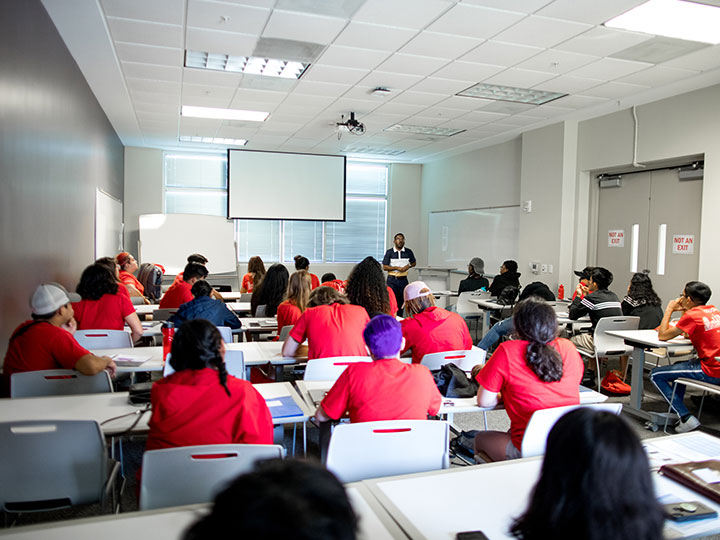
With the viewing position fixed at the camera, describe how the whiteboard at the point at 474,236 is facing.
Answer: facing the viewer and to the left of the viewer

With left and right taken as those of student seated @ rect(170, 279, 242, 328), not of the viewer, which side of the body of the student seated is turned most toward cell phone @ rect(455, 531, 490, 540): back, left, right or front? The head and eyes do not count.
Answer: back

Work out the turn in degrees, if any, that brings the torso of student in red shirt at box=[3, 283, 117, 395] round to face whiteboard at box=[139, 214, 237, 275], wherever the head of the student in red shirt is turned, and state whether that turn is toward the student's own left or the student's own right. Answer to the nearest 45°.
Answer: approximately 45° to the student's own left

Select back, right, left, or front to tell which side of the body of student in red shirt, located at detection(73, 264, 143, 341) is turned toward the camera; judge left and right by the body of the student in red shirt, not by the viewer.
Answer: back

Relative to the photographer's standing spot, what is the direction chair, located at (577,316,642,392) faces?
facing away from the viewer and to the left of the viewer

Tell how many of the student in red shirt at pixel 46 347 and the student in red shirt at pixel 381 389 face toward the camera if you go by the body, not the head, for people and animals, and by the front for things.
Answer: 0

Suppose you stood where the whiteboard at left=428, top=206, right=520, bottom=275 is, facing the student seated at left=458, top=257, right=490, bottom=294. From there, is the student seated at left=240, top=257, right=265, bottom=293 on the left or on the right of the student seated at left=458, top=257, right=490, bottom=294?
right

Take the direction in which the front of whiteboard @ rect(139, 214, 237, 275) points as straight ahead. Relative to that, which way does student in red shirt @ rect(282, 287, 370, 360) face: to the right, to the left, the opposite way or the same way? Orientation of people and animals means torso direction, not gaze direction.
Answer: the opposite way

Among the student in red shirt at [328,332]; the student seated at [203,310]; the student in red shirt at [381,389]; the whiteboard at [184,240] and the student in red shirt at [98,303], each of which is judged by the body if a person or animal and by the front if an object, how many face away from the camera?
4

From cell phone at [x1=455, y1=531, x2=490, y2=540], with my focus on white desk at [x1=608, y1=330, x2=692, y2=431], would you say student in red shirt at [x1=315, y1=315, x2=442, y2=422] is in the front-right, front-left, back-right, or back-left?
front-left

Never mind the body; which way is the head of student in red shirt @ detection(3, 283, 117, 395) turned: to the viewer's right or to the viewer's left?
to the viewer's right

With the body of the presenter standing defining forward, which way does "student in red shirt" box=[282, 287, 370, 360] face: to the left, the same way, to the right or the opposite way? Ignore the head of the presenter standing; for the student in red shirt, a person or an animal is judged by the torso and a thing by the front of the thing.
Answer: the opposite way

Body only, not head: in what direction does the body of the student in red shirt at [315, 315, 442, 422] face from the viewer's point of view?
away from the camera

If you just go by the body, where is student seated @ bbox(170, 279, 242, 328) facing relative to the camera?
away from the camera

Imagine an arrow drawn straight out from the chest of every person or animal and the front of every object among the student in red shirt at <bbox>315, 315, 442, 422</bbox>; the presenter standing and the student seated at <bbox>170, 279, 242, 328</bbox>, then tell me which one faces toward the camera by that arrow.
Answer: the presenter standing

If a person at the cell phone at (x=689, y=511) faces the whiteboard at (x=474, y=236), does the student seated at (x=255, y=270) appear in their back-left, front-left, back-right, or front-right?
front-left

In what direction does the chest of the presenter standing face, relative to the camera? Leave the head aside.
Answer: toward the camera

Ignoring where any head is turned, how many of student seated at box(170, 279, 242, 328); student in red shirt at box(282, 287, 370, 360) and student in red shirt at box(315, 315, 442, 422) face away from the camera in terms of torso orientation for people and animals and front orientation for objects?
3

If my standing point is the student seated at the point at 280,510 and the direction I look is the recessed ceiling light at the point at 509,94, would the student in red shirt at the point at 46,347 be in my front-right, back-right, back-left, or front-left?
front-left

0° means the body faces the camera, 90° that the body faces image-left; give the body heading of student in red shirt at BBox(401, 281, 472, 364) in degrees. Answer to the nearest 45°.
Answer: approximately 135°

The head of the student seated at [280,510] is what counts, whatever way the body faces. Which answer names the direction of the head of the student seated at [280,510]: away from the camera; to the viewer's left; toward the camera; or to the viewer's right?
away from the camera

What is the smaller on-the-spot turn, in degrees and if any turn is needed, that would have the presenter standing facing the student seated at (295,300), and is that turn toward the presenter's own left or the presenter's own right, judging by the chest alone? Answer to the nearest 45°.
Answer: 0° — they already face them
